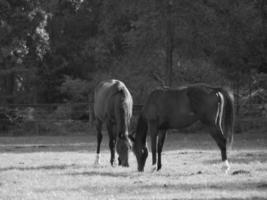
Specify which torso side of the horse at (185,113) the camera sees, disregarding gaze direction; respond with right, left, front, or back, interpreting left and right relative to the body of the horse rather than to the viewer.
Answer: left
